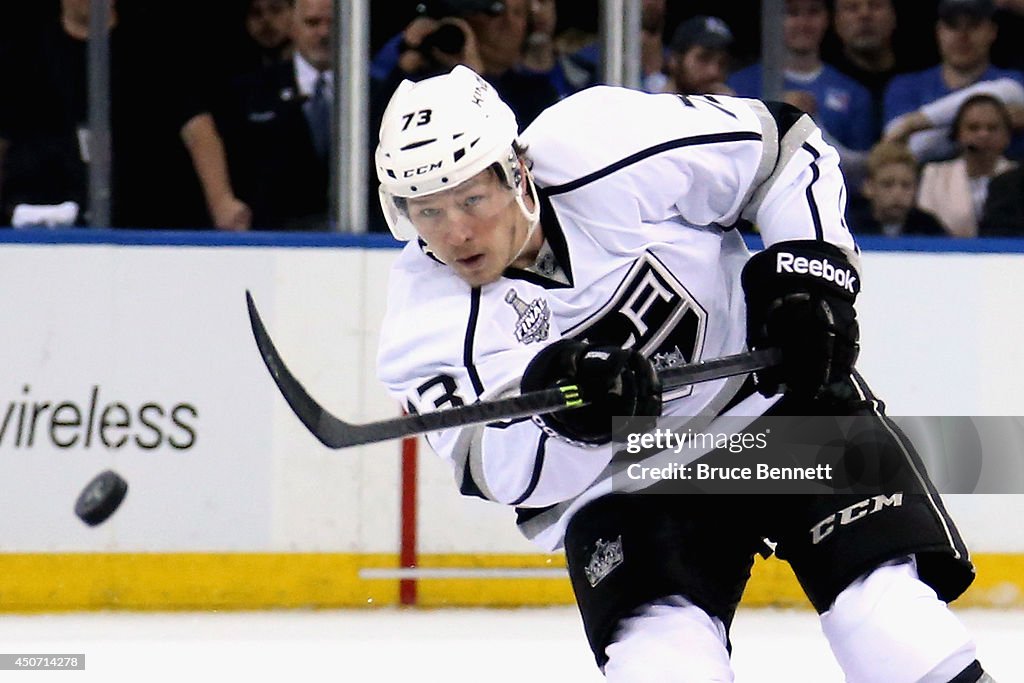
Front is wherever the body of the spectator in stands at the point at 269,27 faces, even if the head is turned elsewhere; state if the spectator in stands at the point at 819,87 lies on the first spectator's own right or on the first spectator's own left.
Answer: on the first spectator's own left

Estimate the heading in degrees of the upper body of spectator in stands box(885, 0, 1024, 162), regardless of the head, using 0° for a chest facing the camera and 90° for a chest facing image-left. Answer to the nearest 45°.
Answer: approximately 0°

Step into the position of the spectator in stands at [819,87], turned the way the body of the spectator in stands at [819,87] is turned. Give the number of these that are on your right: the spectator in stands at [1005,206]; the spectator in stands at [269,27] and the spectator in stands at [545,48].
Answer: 2

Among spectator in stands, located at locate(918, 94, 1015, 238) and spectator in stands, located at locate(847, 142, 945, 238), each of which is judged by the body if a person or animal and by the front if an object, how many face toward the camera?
2

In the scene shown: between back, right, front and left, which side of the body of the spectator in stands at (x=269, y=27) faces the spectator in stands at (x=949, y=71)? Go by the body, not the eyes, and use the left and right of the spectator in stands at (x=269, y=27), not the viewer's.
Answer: left

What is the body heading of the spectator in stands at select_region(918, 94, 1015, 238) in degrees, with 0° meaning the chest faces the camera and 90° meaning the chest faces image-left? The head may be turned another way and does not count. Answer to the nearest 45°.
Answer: approximately 0°

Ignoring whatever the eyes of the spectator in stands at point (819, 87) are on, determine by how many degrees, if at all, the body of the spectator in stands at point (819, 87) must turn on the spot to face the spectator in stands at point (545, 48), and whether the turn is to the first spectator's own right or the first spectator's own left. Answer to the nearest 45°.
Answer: approximately 90° to the first spectator's own right

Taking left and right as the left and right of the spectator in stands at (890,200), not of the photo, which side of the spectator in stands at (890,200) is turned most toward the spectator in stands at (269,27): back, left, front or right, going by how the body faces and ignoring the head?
right
